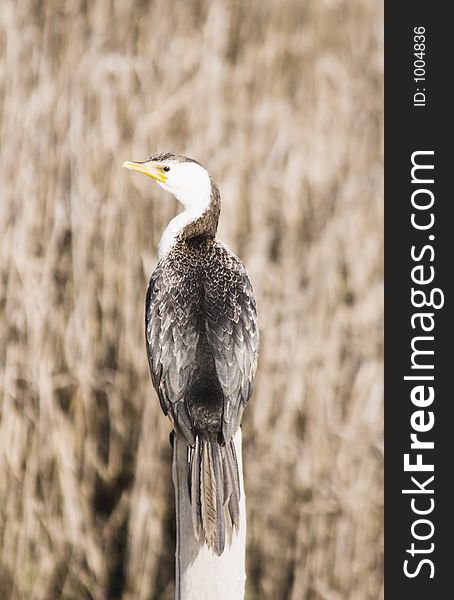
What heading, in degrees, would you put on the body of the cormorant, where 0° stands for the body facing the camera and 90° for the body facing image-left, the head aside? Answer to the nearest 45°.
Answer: approximately 180°
